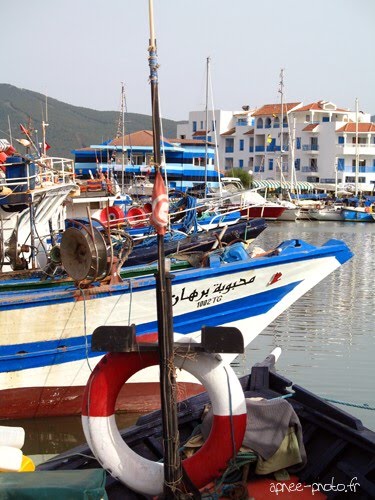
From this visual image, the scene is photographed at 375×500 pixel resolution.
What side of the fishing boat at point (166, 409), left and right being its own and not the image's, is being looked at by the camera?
right

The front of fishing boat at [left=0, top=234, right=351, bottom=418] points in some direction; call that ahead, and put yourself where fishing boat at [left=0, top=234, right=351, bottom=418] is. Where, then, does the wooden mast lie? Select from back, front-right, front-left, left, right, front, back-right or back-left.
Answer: right

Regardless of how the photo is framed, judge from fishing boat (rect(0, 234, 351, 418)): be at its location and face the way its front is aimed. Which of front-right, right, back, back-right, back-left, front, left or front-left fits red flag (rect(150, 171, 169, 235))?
right

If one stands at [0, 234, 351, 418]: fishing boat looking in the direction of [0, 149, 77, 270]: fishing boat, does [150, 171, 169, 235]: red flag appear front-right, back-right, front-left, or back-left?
back-left

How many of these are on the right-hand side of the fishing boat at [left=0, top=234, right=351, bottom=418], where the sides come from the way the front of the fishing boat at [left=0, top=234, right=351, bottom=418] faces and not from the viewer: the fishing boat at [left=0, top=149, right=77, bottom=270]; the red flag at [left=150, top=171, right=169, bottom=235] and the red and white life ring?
2

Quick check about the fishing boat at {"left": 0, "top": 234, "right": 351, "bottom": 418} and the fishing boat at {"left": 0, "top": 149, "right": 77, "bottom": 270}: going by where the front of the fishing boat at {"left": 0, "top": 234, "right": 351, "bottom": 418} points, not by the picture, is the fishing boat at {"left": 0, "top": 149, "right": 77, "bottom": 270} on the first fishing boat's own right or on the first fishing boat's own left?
on the first fishing boat's own left

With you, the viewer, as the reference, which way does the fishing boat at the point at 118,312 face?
facing to the right of the viewer
